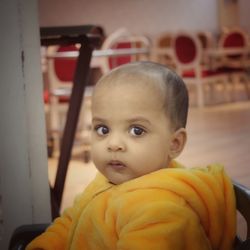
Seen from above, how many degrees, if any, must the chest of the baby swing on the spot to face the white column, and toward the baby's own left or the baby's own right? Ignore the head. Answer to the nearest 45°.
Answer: approximately 90° to the baby's own right

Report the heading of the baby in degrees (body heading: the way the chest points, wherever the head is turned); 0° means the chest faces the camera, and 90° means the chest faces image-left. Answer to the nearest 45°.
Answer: approximately 45°

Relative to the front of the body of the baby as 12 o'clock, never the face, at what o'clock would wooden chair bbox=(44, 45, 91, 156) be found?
The wooden chair is roughly at 4 o'clock from the baby.

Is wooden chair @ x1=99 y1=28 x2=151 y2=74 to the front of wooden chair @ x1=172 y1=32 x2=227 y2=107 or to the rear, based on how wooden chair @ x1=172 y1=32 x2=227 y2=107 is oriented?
to the rear

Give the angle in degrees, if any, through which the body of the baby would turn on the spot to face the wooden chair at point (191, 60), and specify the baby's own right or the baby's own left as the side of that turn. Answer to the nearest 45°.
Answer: approximately 135° to the baby's own right

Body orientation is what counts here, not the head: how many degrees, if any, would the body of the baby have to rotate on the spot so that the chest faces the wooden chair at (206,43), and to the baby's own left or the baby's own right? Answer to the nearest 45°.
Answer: approximately 135° to the baby's own right

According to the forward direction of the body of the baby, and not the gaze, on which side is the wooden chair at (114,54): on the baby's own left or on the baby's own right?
on the baby's own right
